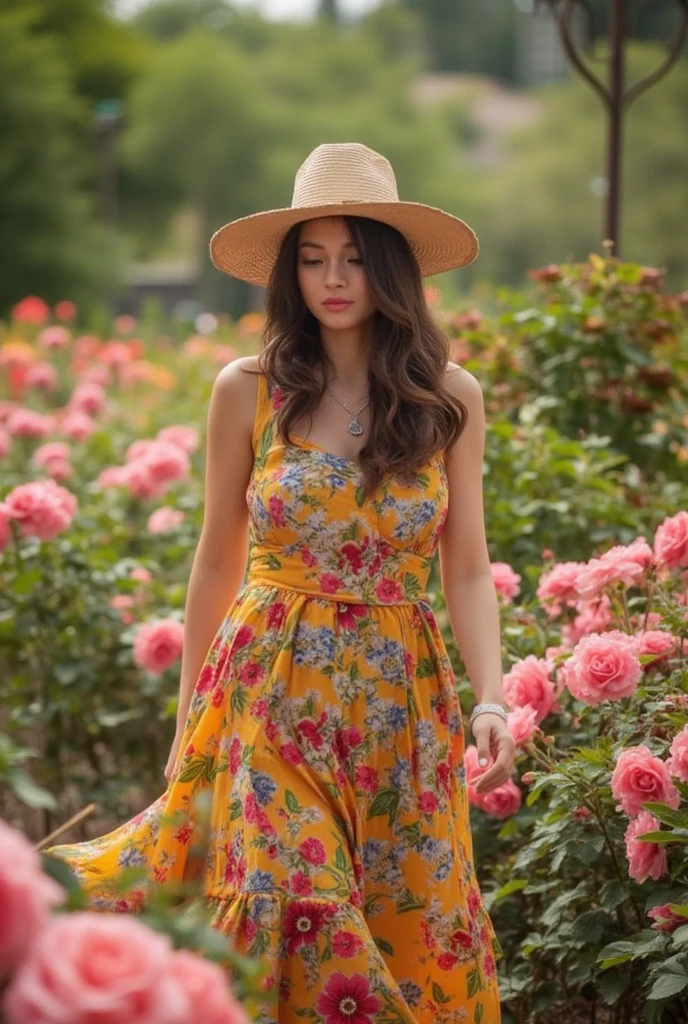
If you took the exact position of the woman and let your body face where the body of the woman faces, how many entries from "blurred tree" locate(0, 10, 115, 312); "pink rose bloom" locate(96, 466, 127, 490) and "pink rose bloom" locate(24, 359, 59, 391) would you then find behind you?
3

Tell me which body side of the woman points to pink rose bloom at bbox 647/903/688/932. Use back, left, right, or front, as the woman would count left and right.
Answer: left

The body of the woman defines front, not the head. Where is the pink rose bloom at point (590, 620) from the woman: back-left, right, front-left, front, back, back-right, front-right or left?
back-left

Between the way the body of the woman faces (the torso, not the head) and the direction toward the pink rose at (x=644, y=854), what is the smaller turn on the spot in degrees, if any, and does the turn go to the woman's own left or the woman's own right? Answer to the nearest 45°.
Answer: approximately 90° to the woman's own left

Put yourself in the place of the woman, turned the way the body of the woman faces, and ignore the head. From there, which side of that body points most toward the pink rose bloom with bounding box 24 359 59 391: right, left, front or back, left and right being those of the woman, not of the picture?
back

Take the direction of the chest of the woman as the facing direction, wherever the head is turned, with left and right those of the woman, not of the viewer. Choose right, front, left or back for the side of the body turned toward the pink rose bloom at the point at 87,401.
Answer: back

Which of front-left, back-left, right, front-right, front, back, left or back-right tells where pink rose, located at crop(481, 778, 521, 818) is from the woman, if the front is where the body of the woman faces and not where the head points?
back-left

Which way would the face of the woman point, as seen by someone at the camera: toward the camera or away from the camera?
toward the camera

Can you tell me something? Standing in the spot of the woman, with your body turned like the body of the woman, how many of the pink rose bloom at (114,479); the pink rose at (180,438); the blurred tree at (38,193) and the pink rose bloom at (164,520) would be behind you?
4

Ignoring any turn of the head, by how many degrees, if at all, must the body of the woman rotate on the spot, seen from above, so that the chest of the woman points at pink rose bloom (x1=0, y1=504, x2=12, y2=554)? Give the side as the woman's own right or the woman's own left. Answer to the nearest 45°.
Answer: approximately 135° to the woman's own right

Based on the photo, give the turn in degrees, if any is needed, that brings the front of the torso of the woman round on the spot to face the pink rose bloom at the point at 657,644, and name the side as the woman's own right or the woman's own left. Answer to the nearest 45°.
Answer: approximately 90° to the woman's own left

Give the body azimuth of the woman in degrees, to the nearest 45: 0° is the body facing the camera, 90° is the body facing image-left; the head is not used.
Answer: approximately 0°

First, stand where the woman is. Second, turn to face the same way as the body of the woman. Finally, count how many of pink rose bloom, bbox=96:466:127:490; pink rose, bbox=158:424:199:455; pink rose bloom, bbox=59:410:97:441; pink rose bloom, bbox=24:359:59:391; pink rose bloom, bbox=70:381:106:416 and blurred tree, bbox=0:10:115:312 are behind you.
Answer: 6

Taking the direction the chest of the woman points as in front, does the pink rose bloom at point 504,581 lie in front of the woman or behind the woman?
behind

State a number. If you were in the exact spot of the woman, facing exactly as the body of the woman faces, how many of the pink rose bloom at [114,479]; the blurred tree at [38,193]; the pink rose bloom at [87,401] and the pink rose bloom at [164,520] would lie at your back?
4

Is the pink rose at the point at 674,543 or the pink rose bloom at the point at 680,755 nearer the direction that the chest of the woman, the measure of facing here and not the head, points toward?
the pink rose bloom

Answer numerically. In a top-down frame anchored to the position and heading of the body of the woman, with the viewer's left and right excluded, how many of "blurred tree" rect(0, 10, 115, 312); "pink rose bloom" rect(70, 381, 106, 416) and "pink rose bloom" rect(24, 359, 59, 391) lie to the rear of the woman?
3
